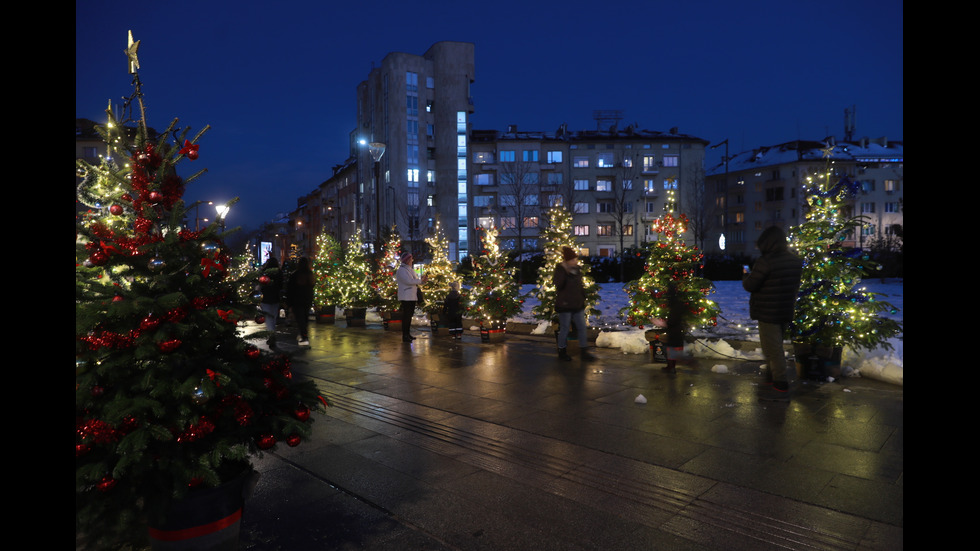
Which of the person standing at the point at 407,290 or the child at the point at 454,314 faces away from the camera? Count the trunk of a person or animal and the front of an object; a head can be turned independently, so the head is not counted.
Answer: the child

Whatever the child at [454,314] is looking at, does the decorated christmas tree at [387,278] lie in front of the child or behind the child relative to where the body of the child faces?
in front

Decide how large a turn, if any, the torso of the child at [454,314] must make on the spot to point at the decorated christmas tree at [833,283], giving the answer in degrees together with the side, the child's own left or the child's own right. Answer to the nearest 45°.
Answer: approximately 135° to the child's own right

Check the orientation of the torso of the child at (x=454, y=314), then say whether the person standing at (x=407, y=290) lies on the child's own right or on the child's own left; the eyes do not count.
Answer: on the child's own left

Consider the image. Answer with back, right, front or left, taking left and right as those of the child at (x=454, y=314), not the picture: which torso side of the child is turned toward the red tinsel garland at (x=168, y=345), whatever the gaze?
back

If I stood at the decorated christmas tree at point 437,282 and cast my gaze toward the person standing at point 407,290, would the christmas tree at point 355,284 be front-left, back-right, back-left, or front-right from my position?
back-right

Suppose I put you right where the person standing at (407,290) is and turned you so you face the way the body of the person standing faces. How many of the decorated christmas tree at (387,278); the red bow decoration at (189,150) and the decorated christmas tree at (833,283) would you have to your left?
1

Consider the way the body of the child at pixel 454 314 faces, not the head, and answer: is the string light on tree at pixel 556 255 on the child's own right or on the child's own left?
on the child's own right

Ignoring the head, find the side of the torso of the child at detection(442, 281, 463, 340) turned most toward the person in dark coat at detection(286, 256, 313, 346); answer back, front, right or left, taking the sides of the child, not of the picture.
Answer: left

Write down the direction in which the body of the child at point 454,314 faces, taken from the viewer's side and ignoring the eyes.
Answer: away from the camera
